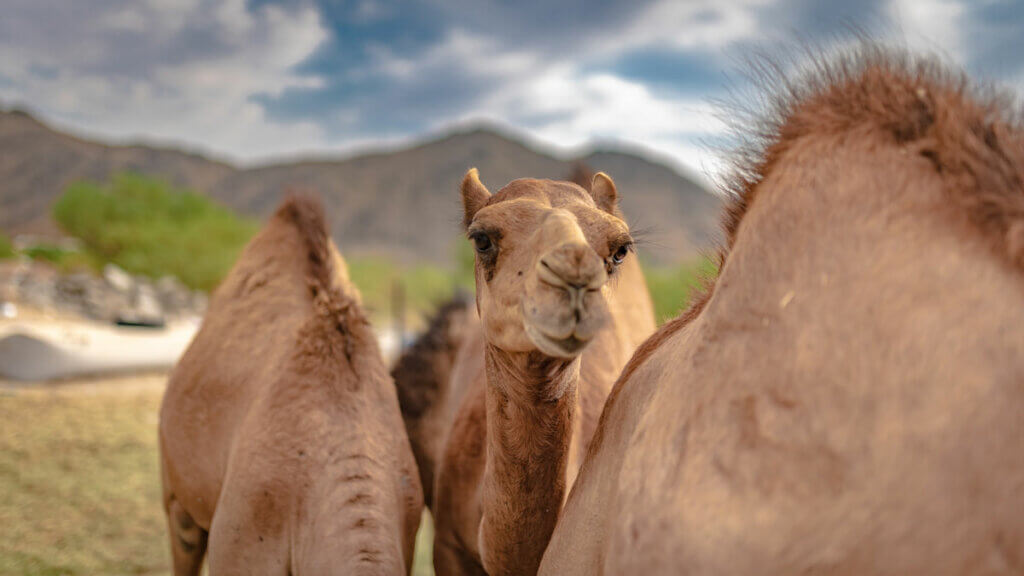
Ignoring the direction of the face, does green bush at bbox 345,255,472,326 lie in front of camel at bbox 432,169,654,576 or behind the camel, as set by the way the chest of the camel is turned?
behind

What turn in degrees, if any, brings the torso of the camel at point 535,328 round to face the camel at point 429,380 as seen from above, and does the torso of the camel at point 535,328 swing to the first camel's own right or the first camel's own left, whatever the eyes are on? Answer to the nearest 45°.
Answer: approximately 180°

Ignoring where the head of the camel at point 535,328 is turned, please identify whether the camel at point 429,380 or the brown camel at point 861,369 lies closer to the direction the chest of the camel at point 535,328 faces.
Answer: the brown camel

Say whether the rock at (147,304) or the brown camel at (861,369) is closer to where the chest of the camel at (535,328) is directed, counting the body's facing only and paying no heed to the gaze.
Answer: the brown camel

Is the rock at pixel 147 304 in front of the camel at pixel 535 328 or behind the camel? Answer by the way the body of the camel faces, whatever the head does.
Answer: behind

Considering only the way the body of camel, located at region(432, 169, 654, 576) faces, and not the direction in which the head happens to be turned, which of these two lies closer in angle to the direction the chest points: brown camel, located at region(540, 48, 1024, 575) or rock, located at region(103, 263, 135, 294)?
the brown camel

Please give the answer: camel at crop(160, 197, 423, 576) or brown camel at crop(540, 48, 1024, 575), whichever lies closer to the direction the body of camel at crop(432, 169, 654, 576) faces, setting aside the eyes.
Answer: the brown camel
